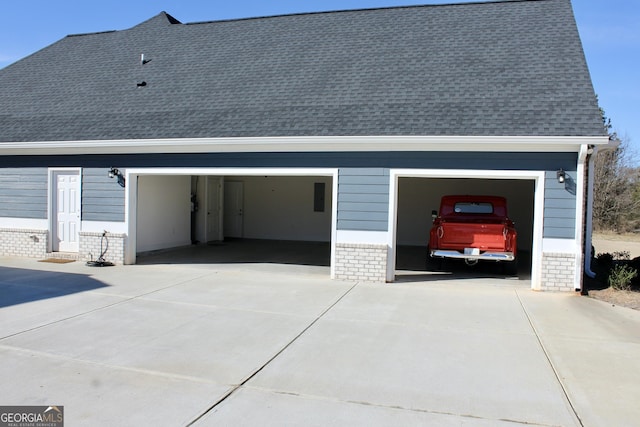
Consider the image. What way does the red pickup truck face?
away from the camera

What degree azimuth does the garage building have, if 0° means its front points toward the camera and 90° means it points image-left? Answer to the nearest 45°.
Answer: approximately 0°

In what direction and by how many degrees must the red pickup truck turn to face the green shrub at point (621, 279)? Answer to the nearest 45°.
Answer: approximately 90° to its right

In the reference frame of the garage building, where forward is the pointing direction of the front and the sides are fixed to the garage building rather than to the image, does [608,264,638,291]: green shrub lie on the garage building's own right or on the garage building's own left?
on the garage building's own left

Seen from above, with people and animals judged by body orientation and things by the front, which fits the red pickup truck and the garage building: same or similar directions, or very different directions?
very different directions
